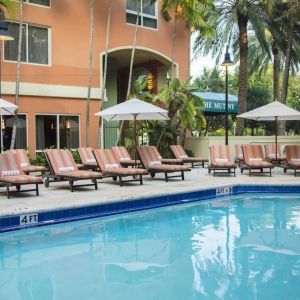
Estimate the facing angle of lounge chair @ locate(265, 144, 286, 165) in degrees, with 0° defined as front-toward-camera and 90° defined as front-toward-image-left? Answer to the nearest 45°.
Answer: approximately 315°

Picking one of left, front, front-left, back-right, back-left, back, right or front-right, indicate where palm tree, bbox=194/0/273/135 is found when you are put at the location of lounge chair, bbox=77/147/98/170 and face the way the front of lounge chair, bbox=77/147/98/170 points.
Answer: left

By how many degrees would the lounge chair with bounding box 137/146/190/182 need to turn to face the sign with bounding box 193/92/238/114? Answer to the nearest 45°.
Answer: approximately 135° to its left

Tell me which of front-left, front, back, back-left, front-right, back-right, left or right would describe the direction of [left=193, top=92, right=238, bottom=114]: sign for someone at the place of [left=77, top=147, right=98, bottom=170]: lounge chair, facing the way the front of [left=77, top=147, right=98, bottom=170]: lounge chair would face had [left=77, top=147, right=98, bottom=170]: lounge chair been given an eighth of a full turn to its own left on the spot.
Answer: front-left

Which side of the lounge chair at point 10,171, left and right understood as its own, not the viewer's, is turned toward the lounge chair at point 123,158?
left

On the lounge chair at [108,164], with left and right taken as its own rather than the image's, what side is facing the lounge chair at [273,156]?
left

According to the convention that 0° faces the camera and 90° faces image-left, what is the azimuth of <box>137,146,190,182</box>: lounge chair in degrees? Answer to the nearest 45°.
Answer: approximately 315°

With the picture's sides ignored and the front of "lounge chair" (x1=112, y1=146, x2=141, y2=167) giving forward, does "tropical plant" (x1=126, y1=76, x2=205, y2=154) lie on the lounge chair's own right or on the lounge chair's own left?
on the lounge chair's own left

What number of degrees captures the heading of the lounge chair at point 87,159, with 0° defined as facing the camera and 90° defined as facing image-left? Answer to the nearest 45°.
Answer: approximately 315°

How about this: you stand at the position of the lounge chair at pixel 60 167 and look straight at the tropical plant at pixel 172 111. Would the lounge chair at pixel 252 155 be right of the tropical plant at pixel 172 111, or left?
right

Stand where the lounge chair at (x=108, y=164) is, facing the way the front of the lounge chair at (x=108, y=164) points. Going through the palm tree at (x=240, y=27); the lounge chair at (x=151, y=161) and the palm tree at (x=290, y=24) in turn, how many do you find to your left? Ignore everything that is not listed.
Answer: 3

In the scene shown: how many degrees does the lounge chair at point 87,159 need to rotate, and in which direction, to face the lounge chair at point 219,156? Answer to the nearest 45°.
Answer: approximately 45° to its left

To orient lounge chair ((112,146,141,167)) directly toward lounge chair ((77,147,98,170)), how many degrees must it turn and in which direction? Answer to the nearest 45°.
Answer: approximately 135° to its right
